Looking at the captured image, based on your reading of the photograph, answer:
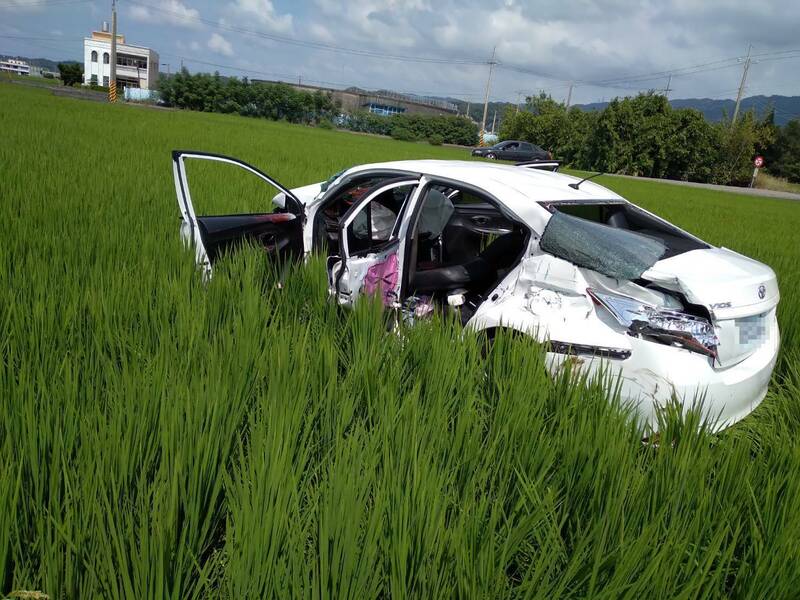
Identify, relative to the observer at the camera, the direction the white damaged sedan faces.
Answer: facing away from the viewer and to the left of the viewer

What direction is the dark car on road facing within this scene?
to the viewer's left

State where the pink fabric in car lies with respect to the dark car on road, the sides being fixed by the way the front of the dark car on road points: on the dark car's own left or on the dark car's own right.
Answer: on the dark car's own left

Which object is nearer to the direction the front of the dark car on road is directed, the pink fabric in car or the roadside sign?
the pink fabric in car

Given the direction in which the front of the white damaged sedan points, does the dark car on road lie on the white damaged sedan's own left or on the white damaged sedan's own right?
on the white damaged sedan's own right

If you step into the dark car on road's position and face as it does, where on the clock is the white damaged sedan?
The white damaged sedan is roughly at 9 o'clock from the dark car on road.

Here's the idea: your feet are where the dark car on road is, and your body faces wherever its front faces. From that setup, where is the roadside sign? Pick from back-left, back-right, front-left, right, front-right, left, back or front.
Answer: back

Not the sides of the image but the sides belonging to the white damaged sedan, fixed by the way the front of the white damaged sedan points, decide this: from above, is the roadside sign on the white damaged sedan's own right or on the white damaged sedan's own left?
on the white damaged sedan's own right
